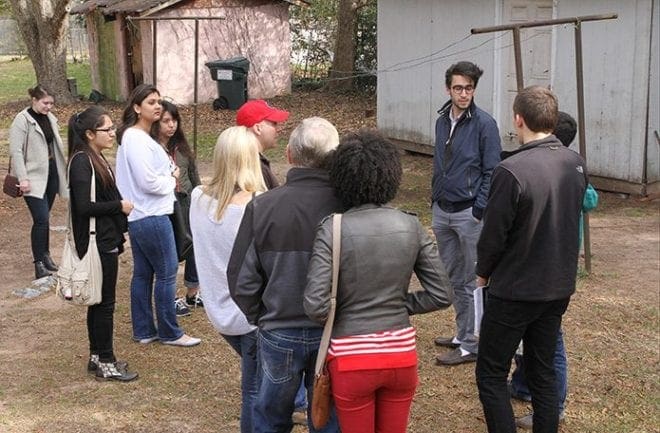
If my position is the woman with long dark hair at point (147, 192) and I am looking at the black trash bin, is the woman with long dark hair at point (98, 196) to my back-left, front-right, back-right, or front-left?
back-left

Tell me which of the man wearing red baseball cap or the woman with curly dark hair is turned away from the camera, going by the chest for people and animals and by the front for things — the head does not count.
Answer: the woman with curly dark hair

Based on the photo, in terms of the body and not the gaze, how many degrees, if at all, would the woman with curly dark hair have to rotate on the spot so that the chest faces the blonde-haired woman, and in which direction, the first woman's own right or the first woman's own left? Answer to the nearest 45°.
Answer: approximately 45° to the first woman's own left

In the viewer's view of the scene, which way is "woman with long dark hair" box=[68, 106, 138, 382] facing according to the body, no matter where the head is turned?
to the viewer's right

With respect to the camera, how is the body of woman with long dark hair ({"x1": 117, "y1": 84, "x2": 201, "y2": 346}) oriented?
to the viewer's right

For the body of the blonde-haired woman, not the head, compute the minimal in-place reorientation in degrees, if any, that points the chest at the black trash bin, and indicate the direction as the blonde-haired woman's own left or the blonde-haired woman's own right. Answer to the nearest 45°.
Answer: approximately 45° to the blonde-haired woman's own left

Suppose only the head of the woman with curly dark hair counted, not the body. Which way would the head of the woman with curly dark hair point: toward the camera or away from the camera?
away from the camera

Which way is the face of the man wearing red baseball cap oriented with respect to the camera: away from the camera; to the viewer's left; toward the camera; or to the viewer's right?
to the viewer's right

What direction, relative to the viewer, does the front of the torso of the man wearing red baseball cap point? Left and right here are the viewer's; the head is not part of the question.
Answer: facing to the right of the viewer

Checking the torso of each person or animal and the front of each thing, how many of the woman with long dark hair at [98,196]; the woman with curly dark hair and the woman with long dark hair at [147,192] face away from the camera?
1

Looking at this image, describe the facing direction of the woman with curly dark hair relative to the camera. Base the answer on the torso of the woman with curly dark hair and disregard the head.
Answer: away from the camera

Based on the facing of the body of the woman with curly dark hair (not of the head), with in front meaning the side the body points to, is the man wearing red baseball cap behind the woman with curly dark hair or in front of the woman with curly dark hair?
in front
